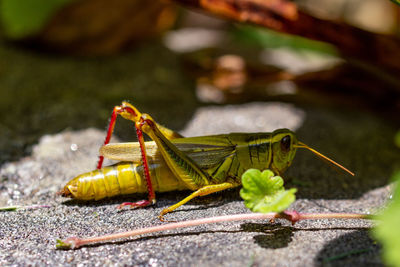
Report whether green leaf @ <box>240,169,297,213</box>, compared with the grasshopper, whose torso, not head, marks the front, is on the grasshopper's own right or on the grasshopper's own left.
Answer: on the grasshopper's own right

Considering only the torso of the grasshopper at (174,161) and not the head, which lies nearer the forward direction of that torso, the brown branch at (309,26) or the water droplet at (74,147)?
the brown branch

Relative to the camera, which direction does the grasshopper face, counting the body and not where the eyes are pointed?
to the viewer's right
